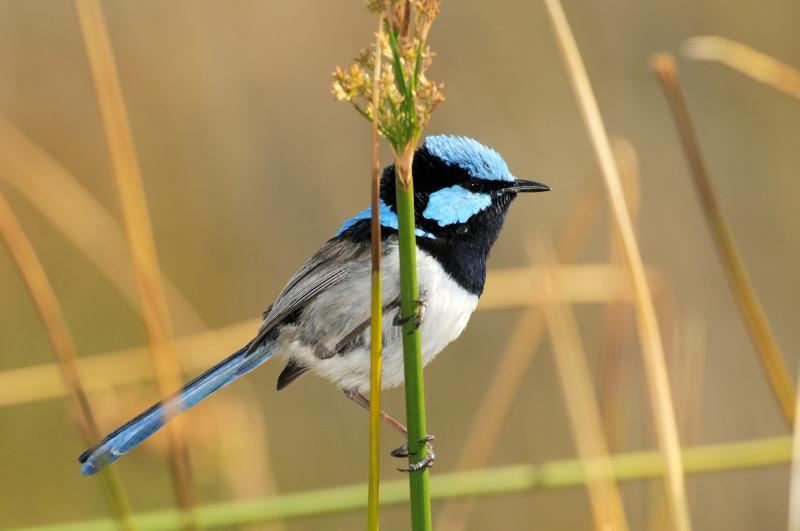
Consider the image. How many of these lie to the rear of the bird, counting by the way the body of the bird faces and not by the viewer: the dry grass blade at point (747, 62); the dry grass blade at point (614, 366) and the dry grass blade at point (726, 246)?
0

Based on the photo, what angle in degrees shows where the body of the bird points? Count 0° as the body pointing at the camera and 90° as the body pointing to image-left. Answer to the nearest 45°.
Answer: approximately 270°

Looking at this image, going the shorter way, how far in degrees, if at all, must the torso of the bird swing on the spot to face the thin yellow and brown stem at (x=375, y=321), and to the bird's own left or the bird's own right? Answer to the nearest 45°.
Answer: approximately 90° to the bird's own right

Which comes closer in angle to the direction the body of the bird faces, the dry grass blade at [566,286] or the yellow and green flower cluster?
the dry grass blade

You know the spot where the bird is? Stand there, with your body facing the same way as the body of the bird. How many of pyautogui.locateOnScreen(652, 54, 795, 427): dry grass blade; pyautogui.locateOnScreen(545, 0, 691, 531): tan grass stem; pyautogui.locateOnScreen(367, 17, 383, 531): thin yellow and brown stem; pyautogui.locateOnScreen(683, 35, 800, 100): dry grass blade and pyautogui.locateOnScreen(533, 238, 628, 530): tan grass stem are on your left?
4

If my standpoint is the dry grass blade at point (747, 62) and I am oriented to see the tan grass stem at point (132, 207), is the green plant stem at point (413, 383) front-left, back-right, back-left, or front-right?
front-left

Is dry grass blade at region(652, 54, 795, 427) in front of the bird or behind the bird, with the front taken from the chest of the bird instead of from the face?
in front

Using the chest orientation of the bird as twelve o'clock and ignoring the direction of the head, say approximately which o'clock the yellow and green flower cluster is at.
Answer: The yellow and green flower cluster is roughly at 3 o'clock from the bird.

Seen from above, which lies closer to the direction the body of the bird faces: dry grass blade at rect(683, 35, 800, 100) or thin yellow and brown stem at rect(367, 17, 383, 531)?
the dry grass blade

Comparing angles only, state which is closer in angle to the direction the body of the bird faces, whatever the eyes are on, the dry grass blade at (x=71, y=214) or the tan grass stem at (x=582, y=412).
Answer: the tan grass stem

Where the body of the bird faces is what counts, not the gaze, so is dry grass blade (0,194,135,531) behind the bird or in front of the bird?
behind
